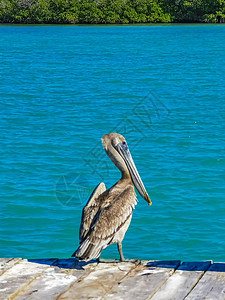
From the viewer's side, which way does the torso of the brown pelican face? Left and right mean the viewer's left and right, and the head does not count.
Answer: facing away from the viewer and to the right of the viewer
